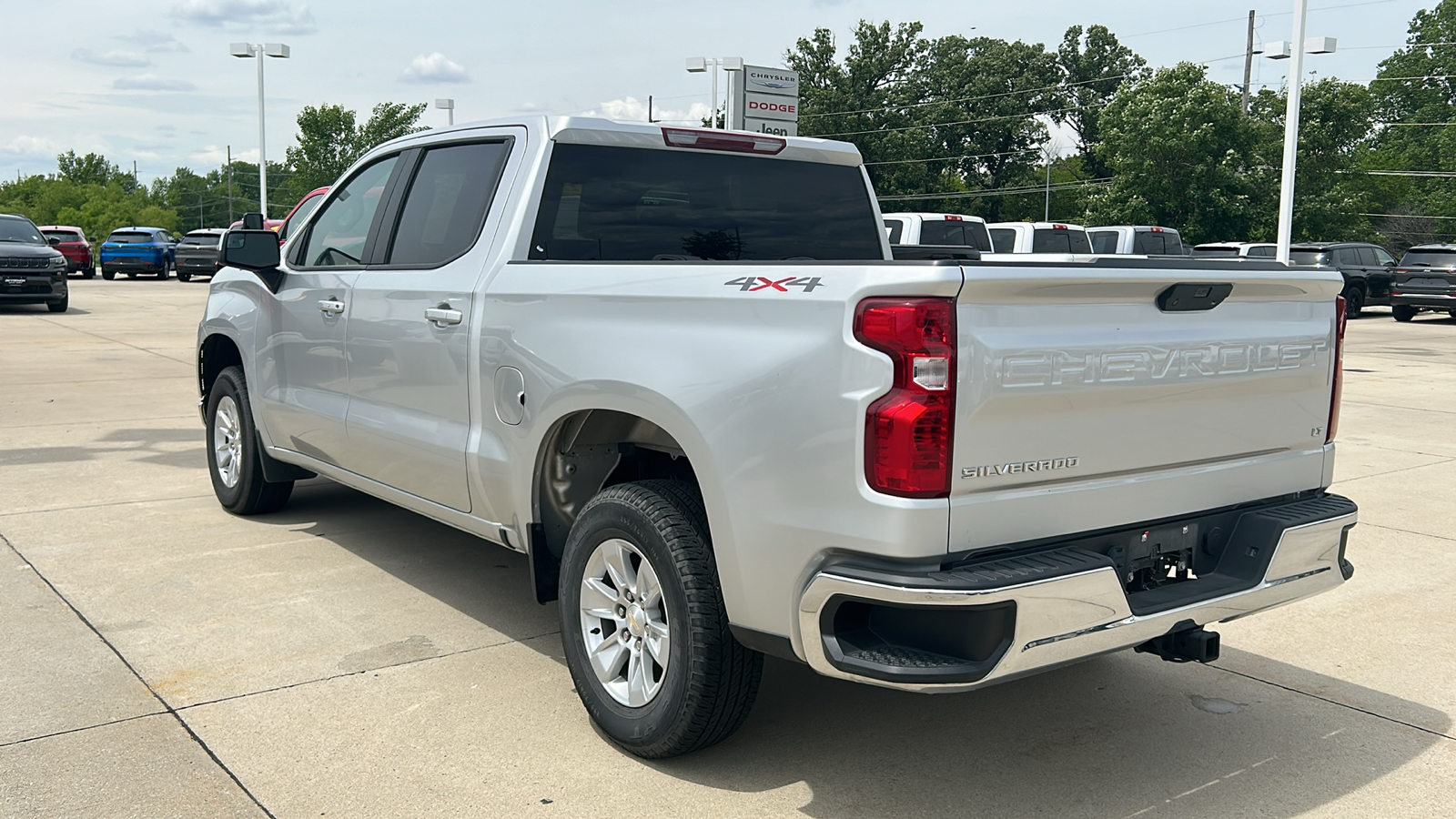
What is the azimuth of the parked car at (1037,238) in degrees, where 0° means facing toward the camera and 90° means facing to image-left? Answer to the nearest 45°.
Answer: approximately 135°

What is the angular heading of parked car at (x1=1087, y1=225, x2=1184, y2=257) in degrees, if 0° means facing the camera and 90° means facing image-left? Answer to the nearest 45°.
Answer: approximately 135°

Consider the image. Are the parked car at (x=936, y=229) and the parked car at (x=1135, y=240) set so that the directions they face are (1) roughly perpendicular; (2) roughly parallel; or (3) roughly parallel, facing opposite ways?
roughly parallel

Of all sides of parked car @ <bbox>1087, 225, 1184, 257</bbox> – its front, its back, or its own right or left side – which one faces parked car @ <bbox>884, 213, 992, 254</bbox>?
left

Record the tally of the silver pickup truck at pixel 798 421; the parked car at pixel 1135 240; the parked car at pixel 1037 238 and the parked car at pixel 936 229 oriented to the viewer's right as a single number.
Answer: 0

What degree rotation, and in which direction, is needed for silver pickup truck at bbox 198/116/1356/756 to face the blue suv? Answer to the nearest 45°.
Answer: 0° — it already faces it

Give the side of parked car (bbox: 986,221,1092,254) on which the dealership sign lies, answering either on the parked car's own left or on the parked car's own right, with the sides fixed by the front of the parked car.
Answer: on the parked car's own left

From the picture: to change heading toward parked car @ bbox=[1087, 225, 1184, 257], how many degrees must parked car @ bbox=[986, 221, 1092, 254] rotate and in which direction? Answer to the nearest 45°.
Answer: approximately 90° to its right

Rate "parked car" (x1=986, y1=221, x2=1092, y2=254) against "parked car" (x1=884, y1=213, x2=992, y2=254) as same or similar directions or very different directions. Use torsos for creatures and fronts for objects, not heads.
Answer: same or similar directions

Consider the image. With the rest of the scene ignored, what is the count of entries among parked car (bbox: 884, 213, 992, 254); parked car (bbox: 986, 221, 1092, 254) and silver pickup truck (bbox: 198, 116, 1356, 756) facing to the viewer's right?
0

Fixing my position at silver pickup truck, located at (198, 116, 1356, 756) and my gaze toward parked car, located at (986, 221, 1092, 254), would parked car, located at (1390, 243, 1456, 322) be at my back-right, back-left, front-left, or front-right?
front-right

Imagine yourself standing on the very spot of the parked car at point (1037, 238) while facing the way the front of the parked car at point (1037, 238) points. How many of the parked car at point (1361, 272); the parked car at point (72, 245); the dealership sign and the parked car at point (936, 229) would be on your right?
1

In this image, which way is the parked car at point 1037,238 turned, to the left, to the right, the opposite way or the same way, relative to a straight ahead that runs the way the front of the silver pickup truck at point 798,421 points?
the same way

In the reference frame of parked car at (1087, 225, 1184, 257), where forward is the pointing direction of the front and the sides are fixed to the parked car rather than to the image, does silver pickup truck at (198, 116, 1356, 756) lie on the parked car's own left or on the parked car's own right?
on the parked car's own left

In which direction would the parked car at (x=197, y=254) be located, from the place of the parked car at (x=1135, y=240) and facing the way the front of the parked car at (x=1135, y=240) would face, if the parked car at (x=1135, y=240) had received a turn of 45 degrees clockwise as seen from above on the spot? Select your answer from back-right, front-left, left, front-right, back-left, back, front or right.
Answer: left

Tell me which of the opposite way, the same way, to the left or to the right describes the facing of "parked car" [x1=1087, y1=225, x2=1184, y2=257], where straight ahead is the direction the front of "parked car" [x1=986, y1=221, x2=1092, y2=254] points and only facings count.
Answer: the same way
